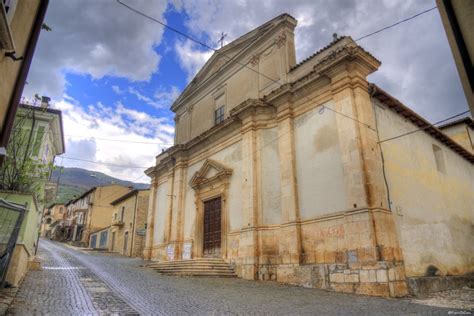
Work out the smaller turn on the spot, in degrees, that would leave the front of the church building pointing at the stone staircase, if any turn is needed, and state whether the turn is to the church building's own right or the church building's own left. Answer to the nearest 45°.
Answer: approximately 45° to the church building's own right

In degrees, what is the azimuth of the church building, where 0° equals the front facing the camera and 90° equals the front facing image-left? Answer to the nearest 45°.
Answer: approximately 45°

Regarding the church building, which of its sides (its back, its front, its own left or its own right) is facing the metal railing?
front
